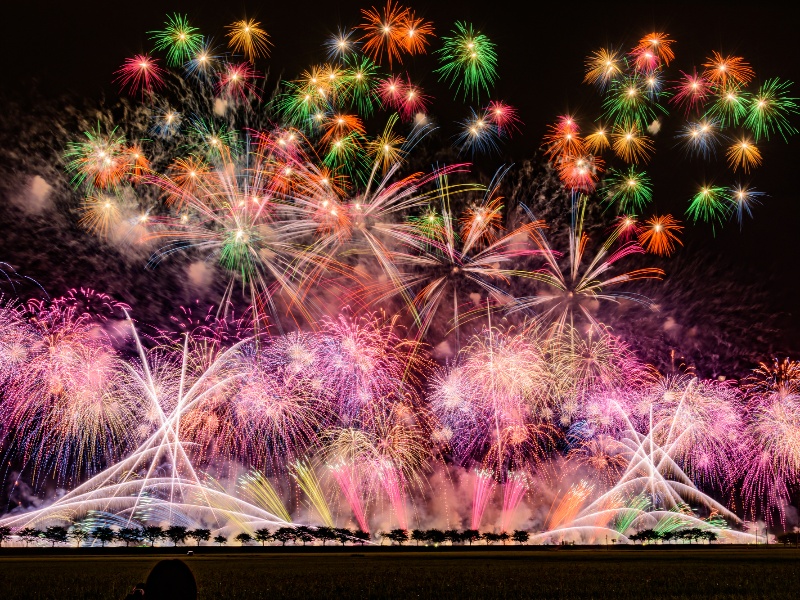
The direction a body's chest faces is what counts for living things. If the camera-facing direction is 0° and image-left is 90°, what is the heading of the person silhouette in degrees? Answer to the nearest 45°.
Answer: approximately 180°
